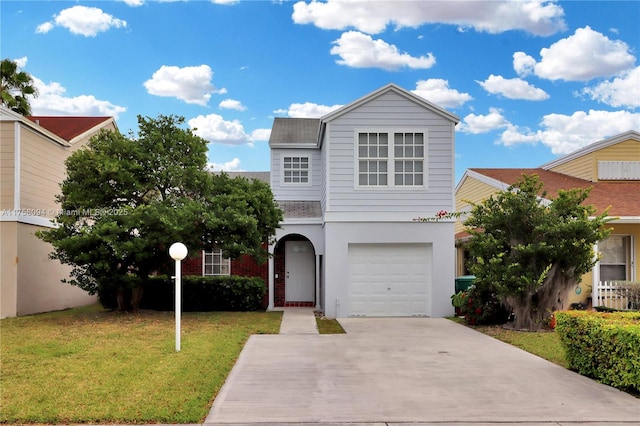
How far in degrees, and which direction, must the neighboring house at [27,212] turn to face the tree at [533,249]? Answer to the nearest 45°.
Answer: approximately 45° to its left

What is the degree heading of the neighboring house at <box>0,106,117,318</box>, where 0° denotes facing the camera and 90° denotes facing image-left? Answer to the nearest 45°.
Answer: approximately 0°

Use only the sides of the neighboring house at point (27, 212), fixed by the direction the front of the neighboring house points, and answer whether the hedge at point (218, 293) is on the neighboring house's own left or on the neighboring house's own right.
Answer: on the neighboring house's own left

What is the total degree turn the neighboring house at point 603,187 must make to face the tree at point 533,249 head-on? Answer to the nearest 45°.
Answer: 0° — it already faces it

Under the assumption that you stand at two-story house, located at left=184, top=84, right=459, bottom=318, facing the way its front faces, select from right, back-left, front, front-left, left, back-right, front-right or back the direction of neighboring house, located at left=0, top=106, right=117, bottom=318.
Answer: right
